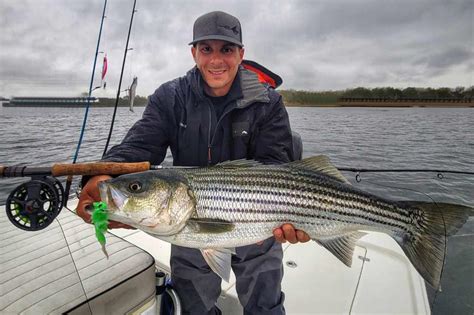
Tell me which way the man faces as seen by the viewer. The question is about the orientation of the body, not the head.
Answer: toward the camera

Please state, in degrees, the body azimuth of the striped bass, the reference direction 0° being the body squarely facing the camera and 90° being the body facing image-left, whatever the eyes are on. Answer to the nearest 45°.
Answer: approximately 90°

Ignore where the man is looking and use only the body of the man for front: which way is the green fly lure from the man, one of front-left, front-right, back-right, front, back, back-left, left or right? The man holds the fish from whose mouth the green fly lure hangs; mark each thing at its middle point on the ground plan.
front-right
